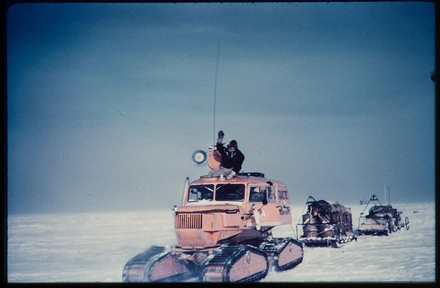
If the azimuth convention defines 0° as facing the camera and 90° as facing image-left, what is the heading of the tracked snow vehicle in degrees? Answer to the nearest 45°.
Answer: approximately 45°

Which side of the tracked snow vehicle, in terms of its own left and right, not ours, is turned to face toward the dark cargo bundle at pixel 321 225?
back
